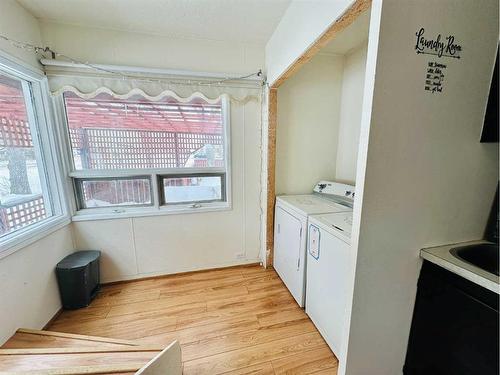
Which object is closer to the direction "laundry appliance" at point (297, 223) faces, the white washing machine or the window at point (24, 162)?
the window

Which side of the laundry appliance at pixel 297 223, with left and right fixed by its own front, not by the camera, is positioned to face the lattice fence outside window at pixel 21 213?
front

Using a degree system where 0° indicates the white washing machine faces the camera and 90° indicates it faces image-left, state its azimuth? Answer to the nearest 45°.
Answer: approximately 45°

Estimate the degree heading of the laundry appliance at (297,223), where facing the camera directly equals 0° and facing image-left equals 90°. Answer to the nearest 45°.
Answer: approximately 45°

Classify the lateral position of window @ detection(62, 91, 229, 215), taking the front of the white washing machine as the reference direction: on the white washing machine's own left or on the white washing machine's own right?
on the white washing machine's own right

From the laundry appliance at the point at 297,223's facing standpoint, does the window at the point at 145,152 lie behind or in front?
in front

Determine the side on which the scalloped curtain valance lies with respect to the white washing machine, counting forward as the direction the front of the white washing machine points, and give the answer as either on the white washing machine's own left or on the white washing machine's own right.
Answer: on the white washing machine's own right

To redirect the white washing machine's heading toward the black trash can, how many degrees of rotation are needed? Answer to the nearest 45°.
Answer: approximately 45° to its right

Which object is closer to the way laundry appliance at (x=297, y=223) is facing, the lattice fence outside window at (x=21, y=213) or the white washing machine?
the lattice fence outside window

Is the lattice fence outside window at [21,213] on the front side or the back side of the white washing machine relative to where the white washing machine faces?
on the front side
